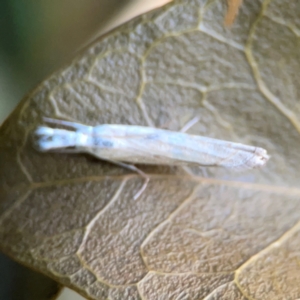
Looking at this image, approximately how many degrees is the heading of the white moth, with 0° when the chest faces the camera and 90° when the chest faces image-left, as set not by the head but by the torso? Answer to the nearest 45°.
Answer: approximately 90°
